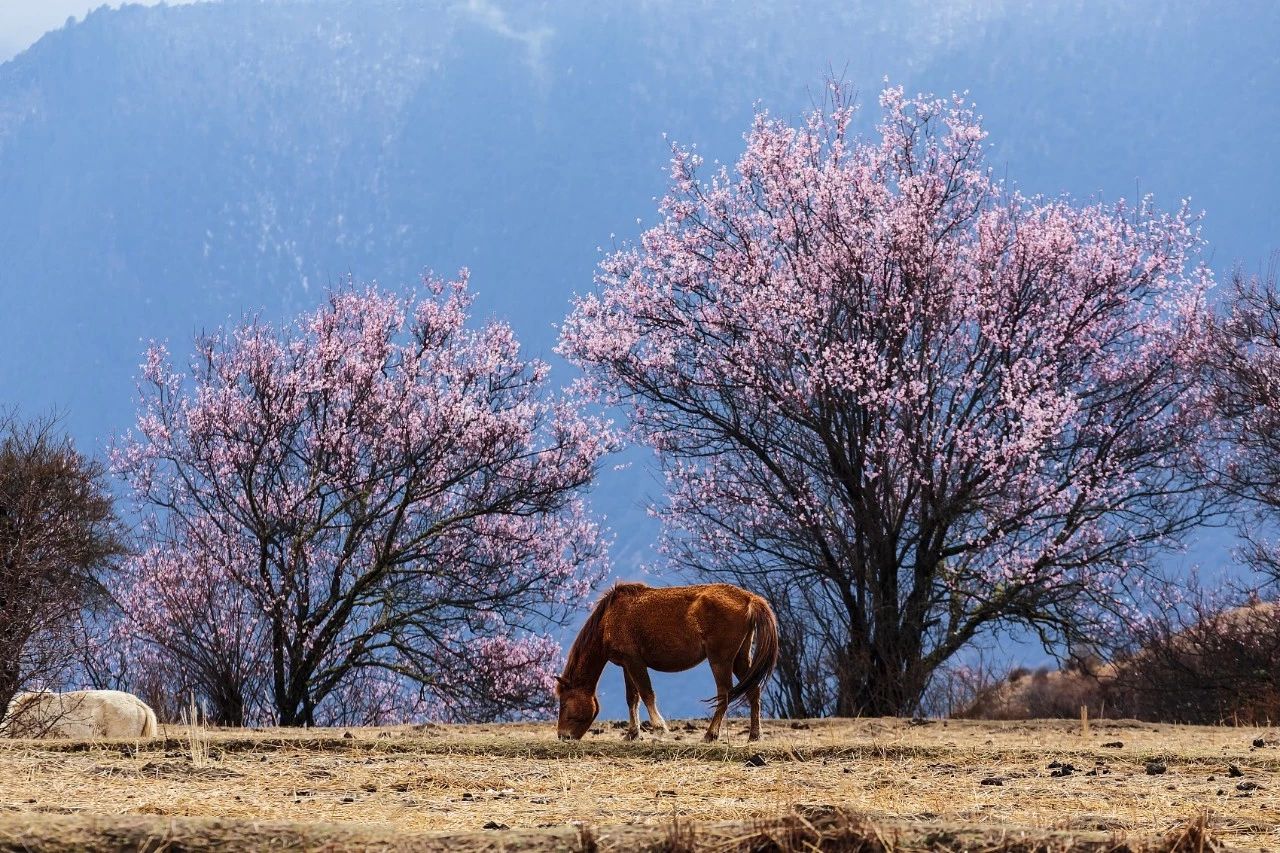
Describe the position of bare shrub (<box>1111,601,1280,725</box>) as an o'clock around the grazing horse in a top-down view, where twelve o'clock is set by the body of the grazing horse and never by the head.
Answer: The bare shrub is roughly at 4 o'clock from the grazing horse.

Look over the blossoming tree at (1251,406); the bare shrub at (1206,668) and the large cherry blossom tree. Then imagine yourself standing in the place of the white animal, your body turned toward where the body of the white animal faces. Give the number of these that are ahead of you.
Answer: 0

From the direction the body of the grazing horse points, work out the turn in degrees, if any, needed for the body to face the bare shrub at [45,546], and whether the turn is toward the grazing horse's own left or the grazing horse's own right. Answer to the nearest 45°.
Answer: approximately 45° to the grazing horse's own right

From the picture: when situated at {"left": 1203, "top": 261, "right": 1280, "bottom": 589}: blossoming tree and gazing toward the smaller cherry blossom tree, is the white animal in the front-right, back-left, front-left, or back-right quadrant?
front-left

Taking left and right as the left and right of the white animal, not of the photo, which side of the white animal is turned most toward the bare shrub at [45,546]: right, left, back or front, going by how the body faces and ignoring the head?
right

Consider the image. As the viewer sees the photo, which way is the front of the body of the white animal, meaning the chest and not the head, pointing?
to the viewer's left

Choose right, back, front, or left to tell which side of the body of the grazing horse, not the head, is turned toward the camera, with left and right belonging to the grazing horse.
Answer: left

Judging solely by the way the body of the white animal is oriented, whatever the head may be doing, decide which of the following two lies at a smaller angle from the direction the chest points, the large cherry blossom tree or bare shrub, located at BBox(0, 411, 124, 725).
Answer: the bare shrub

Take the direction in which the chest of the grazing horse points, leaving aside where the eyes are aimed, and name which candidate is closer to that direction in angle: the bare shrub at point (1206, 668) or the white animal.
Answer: the white animal

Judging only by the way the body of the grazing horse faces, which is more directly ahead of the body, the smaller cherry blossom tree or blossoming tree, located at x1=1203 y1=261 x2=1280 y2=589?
the smaller cherry blossom tree

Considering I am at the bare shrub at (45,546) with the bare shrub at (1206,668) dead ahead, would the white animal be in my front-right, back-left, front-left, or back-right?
front-right

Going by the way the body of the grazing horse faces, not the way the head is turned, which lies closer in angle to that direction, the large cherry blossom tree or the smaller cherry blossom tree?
the smaller cherry blossom tree

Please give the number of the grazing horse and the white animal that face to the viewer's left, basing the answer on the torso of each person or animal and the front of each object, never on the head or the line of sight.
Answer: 2

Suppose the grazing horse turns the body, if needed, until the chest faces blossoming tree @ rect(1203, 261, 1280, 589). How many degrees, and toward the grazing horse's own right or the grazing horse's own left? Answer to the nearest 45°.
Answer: approximately 135° to the grazing horse's own right

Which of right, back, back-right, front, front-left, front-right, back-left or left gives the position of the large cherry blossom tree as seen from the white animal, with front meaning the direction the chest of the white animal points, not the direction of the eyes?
back

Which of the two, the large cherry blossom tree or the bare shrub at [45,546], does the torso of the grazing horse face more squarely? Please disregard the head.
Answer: the bare shrub

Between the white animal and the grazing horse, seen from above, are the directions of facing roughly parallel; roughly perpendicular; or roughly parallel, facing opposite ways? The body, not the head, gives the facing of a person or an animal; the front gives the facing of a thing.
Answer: roughly parallel
